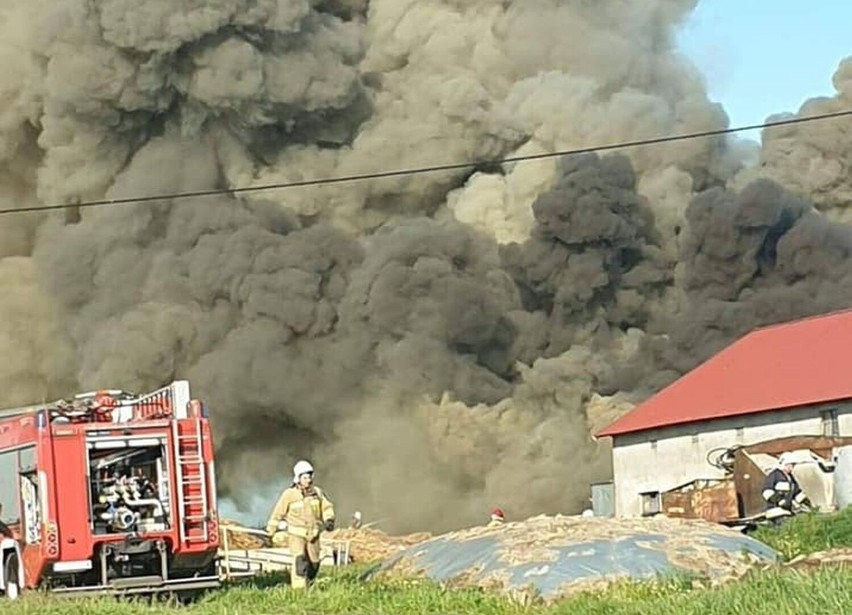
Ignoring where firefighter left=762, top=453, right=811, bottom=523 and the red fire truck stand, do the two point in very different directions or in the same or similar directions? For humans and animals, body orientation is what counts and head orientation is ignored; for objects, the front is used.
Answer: very different directions

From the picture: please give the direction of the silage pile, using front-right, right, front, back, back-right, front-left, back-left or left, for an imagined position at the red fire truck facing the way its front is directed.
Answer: right

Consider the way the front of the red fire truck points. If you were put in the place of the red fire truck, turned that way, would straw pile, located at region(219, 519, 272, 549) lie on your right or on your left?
on your right

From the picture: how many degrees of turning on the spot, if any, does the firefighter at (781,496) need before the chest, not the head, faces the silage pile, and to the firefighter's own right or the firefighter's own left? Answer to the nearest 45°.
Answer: approximately 45° to the firefighter's own right

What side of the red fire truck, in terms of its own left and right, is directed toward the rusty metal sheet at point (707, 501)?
right

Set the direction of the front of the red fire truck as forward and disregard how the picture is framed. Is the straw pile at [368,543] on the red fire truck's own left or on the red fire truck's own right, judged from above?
on the red fire truck's own right

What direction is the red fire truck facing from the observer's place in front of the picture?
facing away from the viewer and to the left of the viewer

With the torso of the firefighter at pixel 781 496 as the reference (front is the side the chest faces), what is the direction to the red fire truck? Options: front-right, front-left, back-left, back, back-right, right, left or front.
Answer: right

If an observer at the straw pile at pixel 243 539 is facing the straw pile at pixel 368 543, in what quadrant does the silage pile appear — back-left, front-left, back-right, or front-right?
front-right
